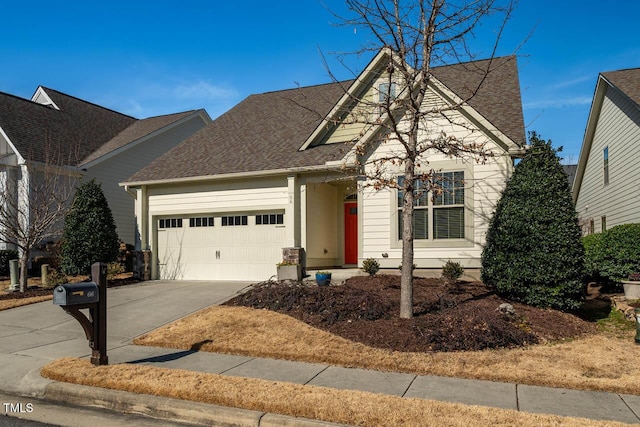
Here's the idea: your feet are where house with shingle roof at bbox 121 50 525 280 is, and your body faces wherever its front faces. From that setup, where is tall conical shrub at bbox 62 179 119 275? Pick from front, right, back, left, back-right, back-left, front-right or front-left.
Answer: right

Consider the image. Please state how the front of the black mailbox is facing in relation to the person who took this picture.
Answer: facing the viewer and to the left of the viewer

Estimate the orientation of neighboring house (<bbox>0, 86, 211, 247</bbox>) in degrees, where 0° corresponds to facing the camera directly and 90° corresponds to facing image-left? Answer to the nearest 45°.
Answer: approximately 45°

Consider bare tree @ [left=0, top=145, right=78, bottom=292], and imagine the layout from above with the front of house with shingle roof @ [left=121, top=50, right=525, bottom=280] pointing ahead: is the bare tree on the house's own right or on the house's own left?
on the house's own right

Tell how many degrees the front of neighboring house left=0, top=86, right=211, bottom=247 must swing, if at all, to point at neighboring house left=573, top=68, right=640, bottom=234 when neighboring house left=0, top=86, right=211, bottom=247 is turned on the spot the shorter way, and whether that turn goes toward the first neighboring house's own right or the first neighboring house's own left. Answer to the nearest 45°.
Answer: approximately 90° to the first neighboring house's own left

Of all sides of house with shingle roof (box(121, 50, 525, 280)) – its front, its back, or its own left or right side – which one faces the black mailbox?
front

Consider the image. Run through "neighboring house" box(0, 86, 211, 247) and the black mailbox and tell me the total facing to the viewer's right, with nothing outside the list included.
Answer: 0

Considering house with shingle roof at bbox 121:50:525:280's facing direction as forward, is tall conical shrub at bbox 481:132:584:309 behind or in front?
in front

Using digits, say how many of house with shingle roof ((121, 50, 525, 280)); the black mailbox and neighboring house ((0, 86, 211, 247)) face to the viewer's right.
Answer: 0

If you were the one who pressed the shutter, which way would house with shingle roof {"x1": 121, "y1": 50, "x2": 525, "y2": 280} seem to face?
facing the viewer
